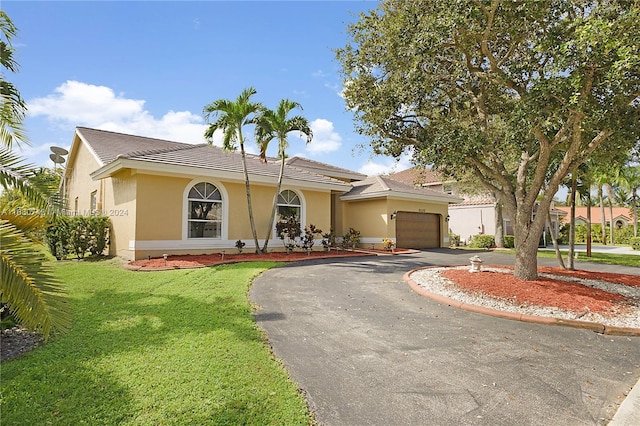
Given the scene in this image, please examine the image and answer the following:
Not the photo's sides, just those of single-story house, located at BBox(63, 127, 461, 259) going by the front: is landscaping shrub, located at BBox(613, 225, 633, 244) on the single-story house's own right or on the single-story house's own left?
on the single-story house's own left

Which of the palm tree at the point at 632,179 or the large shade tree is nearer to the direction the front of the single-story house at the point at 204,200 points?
the large shade tree

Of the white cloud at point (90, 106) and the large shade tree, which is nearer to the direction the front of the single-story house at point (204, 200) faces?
the large shade tree

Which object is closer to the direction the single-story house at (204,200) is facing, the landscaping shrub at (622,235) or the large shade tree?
the large shade tree

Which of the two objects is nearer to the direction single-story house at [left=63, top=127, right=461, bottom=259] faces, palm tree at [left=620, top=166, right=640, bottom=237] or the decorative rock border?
the decorative rock border

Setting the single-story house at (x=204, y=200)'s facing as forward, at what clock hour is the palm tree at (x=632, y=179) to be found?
The palm tree is roughly at 10 o'clock from the single-story house.

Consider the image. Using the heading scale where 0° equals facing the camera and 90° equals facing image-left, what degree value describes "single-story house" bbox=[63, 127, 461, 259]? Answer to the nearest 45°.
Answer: approximately 315°
